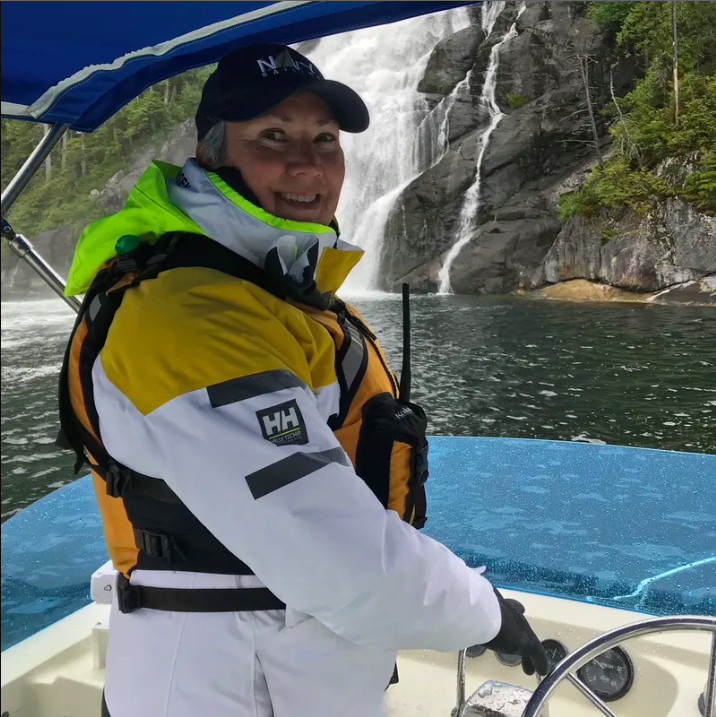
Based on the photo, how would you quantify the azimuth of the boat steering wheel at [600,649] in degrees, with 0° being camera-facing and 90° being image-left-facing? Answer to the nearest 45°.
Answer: approximately 0°

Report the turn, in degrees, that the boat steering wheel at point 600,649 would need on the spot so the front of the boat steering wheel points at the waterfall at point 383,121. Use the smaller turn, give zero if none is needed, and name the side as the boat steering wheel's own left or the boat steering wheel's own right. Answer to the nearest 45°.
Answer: approximately 180°

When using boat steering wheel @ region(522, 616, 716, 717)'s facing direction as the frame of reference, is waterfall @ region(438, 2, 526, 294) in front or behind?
behind
